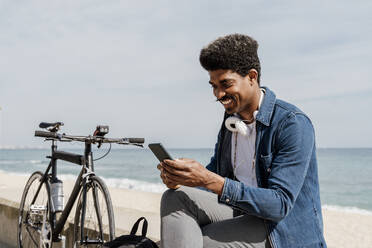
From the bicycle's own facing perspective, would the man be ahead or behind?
ahead

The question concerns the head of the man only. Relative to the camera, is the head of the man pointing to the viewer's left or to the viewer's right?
to the viewer's left

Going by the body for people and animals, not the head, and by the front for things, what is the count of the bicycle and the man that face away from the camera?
0

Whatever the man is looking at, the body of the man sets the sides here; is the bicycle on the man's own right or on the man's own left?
on the man's own right

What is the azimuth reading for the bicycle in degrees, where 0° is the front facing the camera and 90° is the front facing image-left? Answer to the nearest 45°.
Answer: approximately 315°

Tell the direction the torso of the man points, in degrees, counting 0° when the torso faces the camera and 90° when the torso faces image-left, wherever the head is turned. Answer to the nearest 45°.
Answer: approximately 45°
